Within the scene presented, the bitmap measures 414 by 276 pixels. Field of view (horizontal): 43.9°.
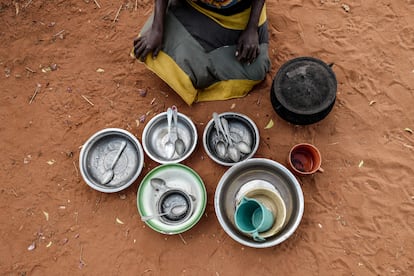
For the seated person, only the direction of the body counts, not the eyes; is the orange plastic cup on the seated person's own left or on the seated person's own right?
on the seated person's own left

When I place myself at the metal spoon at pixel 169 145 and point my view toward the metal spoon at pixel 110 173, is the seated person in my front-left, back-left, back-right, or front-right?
back-right

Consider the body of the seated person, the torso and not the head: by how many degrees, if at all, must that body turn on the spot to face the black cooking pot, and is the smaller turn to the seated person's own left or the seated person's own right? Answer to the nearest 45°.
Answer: approximately 90° to the seated person's own left

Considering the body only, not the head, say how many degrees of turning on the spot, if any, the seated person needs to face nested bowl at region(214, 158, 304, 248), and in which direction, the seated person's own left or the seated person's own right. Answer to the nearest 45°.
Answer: approximately 45° to the seated person's own left

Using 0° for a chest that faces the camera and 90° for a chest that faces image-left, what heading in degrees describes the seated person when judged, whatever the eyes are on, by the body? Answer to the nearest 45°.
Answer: approximately 0°

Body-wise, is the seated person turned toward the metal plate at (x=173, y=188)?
yes
